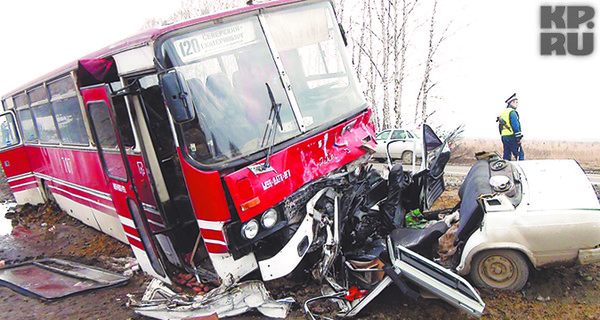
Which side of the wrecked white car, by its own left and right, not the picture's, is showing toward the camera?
left

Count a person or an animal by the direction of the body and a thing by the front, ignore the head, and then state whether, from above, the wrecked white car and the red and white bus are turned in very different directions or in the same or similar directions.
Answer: very different directions

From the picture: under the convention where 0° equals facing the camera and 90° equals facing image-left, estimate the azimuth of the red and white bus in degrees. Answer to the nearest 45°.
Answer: approximately 315°

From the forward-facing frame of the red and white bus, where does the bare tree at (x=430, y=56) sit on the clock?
The bare tree is roughly at 9 o'clock from the red and white bus.

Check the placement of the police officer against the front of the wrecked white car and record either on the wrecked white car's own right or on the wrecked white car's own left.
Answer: on the wrecked white car's own right

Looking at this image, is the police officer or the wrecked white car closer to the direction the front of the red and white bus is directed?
the wrecked white car

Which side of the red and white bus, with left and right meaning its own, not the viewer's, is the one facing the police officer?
left
